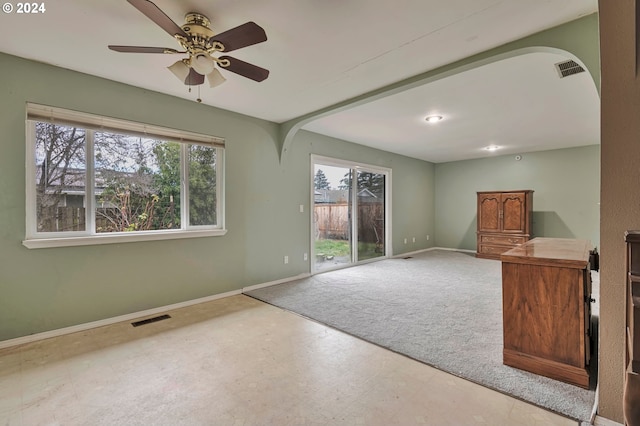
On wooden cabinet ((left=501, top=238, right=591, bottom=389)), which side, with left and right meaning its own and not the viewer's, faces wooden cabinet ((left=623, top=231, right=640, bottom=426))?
right

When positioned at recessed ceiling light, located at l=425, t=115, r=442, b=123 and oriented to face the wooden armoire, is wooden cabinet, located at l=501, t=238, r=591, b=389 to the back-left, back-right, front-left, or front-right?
back-right
